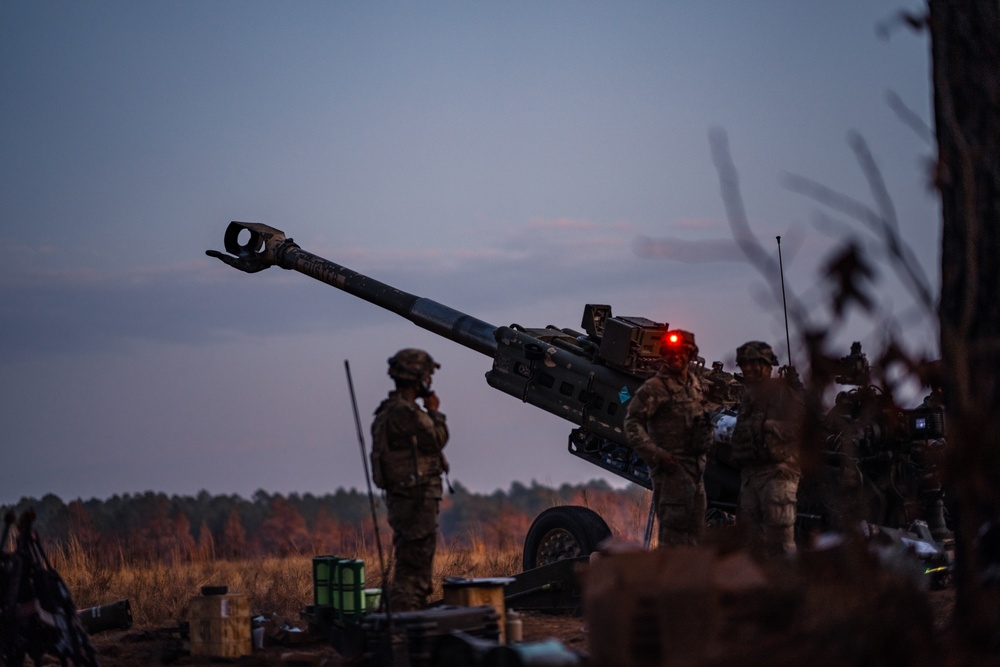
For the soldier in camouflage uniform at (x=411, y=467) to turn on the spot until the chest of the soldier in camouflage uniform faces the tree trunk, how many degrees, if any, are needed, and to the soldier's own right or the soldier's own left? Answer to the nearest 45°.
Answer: approximately 45° to the soldier's own right

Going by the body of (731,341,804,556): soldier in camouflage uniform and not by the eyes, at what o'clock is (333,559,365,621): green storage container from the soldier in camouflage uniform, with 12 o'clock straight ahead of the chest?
The green storage container is roughly at 1 o'clock from the soldier in camouflage uniform.

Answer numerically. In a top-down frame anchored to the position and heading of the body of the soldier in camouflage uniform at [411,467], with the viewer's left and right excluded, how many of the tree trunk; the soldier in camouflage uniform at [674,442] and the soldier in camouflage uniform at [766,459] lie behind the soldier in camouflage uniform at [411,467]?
0

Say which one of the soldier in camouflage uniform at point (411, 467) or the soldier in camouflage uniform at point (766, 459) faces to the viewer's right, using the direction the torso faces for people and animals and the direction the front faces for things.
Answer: the soldier in camouflage uniform at point (411, 467)

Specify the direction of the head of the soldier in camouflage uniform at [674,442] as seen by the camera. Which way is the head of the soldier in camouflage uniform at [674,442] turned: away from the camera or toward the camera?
toward the camera

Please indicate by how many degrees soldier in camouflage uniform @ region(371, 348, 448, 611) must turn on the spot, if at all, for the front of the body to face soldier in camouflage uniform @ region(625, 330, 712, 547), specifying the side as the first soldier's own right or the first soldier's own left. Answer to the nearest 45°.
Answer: approximately 45° to the first soldier's own left

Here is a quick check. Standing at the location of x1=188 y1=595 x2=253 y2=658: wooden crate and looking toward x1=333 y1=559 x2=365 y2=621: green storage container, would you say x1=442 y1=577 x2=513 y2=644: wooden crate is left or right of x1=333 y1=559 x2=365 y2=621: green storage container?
right

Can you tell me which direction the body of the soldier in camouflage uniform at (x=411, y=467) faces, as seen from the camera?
to the viewer's right

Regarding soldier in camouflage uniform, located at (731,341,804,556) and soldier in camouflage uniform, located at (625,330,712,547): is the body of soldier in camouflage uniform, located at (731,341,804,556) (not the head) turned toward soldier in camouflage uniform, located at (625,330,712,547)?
no

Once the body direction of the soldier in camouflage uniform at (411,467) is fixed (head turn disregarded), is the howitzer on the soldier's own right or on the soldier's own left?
on the soldier's own left

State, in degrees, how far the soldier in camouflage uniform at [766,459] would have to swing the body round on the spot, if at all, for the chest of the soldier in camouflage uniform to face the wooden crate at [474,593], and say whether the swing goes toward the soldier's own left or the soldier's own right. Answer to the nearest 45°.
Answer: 0° — they already face it

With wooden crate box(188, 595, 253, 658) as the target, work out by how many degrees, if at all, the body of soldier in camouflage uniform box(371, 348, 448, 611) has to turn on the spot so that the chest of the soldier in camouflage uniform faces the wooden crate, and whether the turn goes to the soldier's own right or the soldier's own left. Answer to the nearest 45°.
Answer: approximately 180°

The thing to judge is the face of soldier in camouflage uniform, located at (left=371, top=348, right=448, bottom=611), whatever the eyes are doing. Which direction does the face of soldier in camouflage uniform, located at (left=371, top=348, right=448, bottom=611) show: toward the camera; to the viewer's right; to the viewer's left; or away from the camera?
to the viewer's right

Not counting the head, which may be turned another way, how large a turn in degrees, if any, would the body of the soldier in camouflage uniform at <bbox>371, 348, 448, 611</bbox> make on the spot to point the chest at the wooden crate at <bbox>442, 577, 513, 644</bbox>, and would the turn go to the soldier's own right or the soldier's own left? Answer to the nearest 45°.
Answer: approximately 90° to the soldier's own right

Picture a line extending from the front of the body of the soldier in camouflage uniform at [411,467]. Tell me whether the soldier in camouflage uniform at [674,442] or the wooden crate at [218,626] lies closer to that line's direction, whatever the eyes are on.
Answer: the soldier in camouflage uniform

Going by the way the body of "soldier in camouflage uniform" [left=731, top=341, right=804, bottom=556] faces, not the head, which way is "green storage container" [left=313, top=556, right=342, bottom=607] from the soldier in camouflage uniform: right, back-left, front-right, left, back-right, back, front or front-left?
front-right

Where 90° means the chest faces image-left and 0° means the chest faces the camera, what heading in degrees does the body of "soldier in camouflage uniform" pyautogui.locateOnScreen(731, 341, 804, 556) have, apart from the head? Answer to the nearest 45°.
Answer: approximately 45°

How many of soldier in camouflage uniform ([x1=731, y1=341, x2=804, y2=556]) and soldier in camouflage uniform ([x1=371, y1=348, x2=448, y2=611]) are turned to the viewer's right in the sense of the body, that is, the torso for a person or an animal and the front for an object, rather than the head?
1

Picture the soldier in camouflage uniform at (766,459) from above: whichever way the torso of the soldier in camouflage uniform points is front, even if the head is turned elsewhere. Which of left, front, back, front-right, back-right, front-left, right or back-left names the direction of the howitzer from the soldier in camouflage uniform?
right
